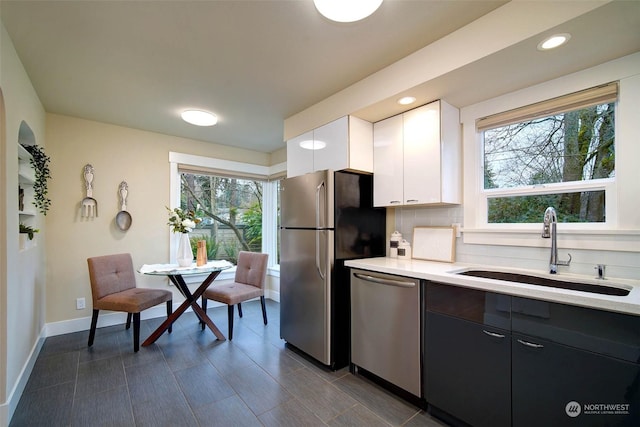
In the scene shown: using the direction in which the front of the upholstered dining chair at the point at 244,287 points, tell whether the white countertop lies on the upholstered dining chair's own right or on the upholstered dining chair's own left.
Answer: on the upholstered dining chair's own left

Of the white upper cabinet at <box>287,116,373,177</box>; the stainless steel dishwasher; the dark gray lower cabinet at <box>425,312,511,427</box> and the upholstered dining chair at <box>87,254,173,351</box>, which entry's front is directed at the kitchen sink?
the upholstered dining chair

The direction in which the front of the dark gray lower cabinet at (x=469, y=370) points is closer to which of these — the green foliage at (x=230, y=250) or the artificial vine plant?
the artificial vine plant
